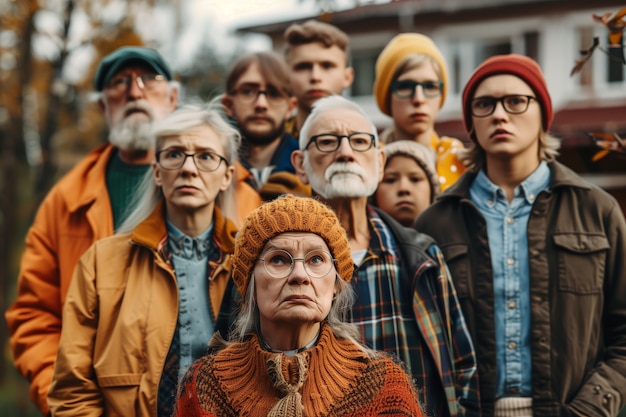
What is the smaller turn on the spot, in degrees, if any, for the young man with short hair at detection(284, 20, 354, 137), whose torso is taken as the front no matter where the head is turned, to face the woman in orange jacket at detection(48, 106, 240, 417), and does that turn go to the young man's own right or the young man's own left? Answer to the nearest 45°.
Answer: approximately 45° to the young man's own right

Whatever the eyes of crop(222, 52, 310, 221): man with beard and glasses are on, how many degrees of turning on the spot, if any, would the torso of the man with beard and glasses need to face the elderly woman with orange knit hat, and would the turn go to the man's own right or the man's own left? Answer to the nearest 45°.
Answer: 0° — they already face them

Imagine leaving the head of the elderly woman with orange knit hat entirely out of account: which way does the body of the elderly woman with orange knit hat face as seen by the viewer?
toward the camera

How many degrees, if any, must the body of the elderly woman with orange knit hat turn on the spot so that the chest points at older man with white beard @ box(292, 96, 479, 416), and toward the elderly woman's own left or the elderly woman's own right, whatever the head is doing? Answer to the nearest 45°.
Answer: approximately 135° to the elderly woman's own left

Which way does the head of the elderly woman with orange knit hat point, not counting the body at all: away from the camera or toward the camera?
toward the camera

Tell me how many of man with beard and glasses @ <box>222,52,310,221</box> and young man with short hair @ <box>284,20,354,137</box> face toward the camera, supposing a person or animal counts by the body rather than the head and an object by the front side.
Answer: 2

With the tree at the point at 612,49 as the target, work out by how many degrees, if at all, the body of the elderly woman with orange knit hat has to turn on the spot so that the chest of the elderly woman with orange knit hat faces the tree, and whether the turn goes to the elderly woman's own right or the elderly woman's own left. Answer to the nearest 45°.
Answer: approximately 90° to the elderly woman's own left

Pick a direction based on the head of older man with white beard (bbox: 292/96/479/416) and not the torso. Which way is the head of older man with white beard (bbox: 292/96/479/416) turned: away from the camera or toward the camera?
toward the camera

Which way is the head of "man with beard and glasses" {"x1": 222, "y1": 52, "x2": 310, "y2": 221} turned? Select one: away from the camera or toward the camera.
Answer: toward the camera

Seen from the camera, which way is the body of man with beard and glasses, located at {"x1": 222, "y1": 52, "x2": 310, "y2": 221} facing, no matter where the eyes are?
toward the camera

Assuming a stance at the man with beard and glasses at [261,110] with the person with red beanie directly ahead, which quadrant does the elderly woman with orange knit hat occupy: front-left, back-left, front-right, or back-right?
front-right

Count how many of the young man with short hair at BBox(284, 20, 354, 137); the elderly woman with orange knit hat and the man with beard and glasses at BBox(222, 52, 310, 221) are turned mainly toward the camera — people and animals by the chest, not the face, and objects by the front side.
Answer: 3

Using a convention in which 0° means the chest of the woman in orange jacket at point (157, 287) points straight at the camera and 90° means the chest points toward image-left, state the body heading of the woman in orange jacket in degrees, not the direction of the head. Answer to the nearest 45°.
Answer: approximately 315°

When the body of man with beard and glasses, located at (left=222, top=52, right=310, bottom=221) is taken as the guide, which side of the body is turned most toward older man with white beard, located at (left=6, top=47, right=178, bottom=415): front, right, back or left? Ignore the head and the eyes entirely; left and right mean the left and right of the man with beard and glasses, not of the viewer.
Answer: right

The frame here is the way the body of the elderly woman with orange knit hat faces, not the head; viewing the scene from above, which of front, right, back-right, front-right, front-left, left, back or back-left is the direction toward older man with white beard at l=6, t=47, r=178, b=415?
back-right
